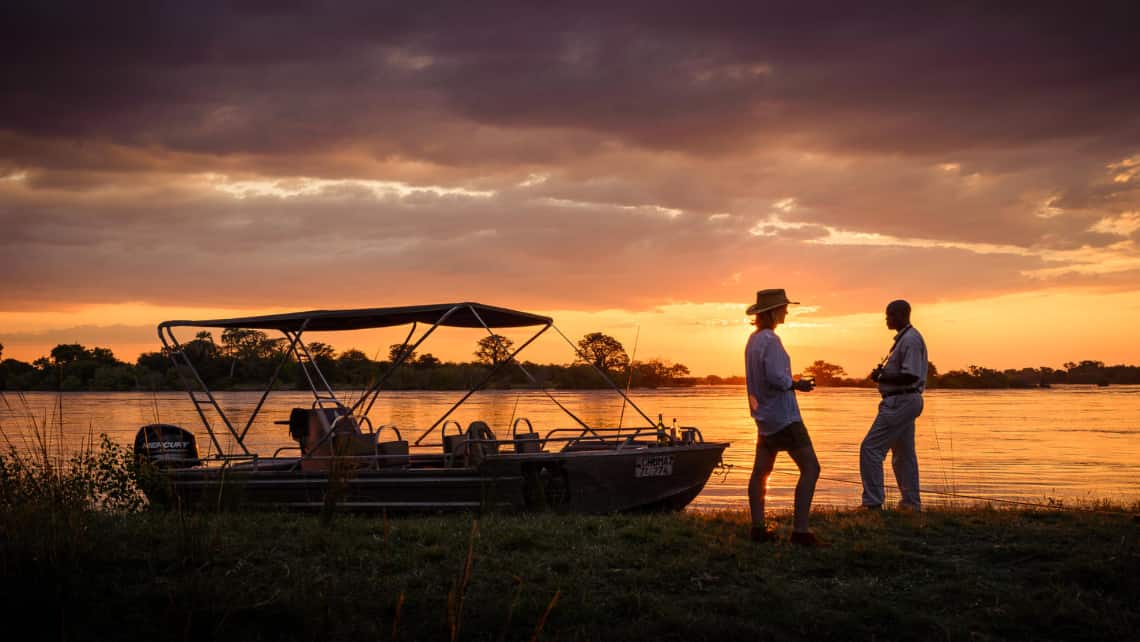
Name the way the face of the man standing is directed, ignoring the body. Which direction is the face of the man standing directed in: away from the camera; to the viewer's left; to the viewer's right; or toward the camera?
to the viewer's left

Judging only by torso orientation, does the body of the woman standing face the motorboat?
no

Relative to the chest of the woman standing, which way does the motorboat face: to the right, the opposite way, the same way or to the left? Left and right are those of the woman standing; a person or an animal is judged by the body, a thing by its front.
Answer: the same way

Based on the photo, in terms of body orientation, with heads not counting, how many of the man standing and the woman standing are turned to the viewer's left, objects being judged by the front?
1

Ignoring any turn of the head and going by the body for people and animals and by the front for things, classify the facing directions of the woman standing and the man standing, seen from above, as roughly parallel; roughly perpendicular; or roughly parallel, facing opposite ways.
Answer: roughly parallel, facing opposite ways

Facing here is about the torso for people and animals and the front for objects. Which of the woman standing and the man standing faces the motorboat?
the man standing

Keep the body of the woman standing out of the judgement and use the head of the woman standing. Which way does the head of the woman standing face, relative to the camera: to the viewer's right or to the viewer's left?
to the viewer's right

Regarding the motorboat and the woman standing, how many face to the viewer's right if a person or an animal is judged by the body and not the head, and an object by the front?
2

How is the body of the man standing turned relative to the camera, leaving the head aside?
to the viewer's left

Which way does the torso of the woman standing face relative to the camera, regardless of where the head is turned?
to the viewer's right

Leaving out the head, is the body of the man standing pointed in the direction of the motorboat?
yes

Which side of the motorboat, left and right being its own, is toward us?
right
